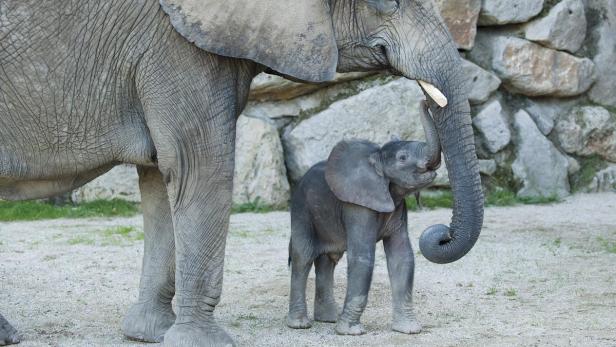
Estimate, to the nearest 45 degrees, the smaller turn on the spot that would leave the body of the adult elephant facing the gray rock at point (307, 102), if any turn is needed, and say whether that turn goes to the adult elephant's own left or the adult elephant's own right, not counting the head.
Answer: approximately 90° to the adult elephant's own left

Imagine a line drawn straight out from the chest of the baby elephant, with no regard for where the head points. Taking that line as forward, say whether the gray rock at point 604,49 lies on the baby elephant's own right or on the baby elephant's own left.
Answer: on the baby elephant's own left

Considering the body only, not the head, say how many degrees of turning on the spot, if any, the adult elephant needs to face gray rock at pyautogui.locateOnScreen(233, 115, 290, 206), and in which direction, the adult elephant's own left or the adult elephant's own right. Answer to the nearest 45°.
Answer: approximately 90° to the adult elephant's own left

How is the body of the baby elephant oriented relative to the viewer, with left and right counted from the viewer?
facing the viewer and to the right of the viewer

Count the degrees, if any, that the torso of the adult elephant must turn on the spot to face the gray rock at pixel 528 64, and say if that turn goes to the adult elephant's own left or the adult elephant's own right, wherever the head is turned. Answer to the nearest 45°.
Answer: approximately 45° to the adult elephant's own left

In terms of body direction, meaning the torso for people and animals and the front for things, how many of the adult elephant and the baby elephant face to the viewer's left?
0

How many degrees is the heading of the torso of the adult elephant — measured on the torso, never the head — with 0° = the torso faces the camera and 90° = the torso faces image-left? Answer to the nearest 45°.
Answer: approximately 270°
